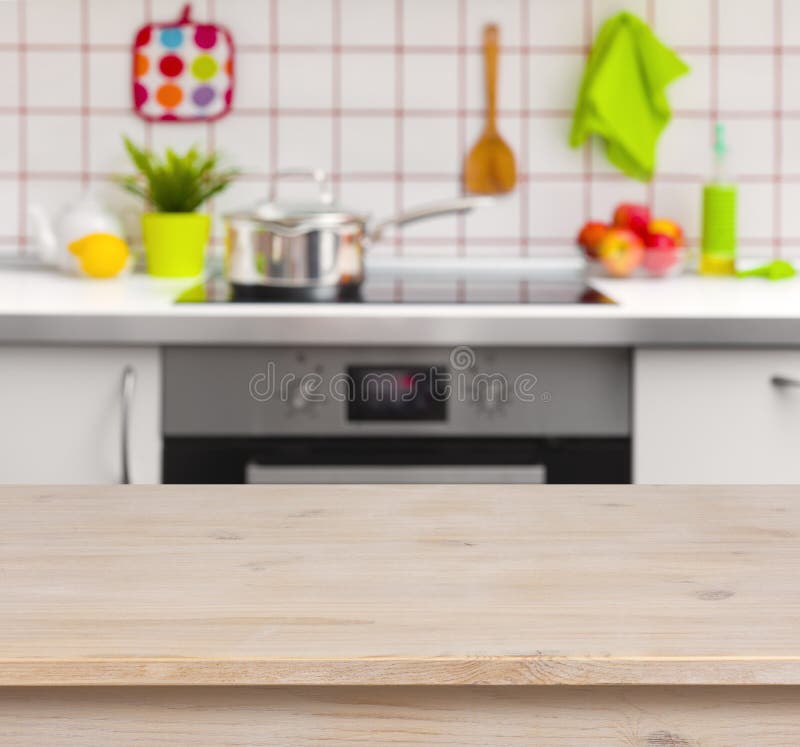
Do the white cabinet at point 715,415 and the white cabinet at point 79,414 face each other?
no

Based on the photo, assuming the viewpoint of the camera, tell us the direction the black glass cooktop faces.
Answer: facing the viewer

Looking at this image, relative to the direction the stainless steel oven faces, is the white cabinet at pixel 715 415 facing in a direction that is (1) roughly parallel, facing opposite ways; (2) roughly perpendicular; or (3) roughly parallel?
roughly parallel

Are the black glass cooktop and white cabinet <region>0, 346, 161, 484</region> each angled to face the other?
no

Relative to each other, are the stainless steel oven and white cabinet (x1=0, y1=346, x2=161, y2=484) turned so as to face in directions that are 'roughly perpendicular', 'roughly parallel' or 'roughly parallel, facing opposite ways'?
roughly parallel

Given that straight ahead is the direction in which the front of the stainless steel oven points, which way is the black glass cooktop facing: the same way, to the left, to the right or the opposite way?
the same way

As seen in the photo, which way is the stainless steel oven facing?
toward the camera

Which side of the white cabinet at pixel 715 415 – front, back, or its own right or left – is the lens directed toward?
front

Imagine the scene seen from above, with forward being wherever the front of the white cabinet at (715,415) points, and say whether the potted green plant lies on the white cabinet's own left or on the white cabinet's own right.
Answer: on the white cabinet's own right

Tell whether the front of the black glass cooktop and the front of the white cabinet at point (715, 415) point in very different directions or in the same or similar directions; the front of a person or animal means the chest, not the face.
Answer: same or similar directions
